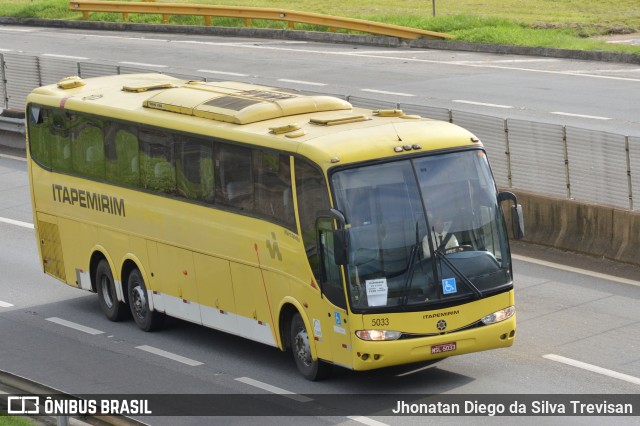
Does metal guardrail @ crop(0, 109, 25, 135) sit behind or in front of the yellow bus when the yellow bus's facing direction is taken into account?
behind

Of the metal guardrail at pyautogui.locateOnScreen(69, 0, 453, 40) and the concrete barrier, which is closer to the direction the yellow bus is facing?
the concrete barrier

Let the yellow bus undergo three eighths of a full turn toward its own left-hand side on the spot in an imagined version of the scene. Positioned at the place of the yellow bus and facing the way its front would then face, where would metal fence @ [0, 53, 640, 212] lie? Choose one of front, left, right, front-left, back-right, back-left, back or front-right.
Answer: front-right

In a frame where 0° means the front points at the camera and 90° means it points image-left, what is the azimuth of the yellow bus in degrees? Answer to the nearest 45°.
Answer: approximately 315°

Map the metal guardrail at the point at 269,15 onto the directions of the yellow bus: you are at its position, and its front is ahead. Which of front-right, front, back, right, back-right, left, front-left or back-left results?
back-left

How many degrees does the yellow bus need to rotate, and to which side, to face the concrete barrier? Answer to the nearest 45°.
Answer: approximately 90° to its left
